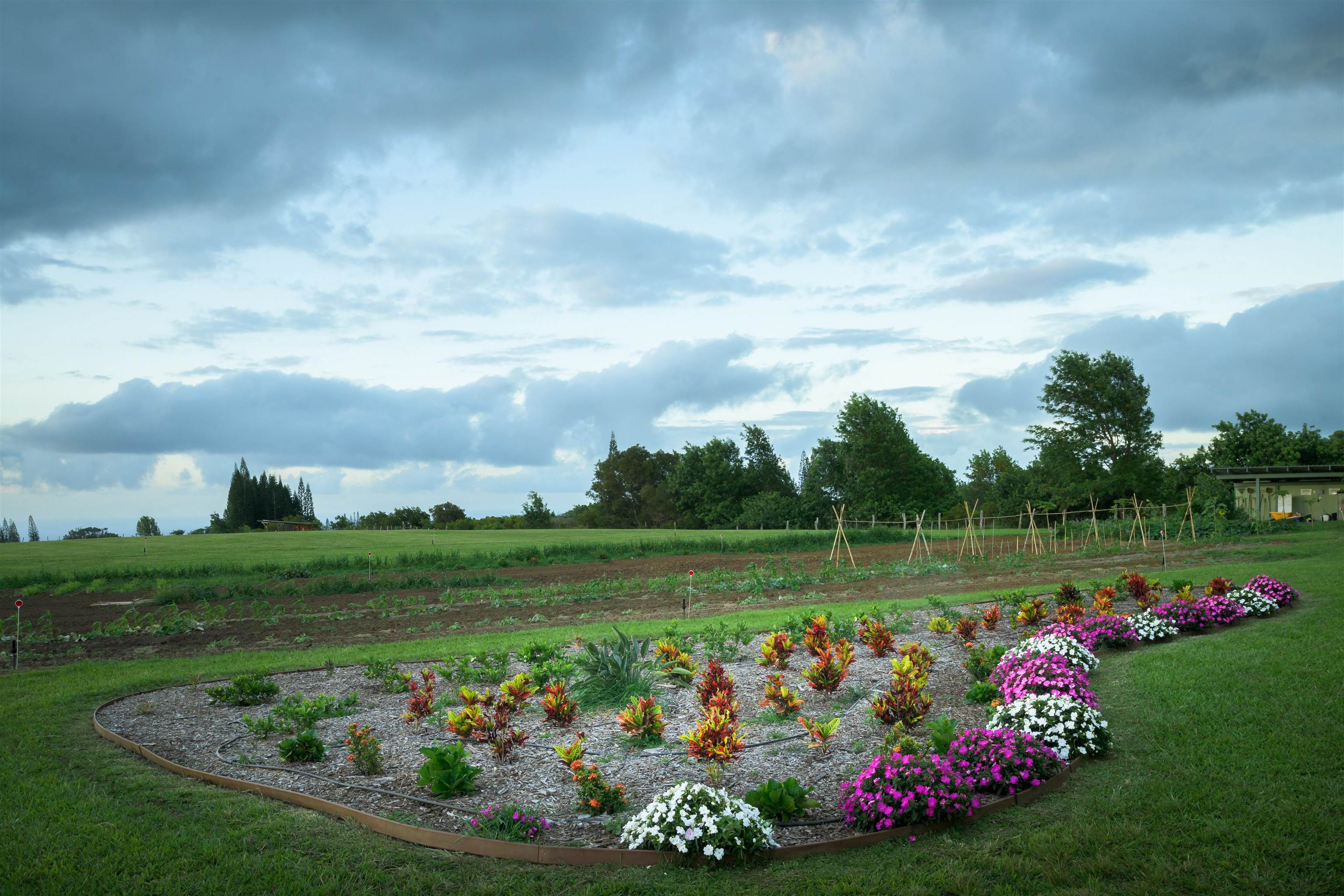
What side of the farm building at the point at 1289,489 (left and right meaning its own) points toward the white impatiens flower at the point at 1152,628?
front

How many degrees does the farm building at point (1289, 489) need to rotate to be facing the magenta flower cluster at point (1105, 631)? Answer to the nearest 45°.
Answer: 0° — it already faces it

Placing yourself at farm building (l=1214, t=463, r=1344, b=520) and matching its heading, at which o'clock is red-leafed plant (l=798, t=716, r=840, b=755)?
The red-leafed plant is roughly at 12 o'clock from the farm building.

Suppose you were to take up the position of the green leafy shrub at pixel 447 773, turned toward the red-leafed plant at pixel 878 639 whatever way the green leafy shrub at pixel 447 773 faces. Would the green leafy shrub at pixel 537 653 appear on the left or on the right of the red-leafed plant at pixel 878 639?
left

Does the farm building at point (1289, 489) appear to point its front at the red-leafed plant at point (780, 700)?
yes

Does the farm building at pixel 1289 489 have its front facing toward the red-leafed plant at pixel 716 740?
yes

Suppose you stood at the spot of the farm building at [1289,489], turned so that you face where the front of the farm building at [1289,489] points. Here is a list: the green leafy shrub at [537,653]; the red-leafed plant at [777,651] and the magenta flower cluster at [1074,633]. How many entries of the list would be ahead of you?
3

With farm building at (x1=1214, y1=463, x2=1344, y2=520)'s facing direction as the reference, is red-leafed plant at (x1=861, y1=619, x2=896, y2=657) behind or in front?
in front

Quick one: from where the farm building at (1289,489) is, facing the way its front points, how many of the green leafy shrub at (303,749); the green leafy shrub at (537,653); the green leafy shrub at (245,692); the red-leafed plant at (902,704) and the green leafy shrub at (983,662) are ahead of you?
5

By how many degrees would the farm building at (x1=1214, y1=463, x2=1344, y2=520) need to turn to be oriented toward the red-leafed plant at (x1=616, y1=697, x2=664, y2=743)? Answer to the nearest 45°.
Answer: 0° — it already faces it

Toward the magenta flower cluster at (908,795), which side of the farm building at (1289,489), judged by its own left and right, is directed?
front

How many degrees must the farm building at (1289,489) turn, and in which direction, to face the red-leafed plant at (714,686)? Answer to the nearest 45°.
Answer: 0° — it already faces it

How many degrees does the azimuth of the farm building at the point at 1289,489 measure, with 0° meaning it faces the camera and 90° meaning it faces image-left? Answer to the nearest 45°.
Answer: approximately 0°

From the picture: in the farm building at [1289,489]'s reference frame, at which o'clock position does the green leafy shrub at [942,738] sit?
The green leafy shrub is roughly at 12 o'clock from the farm building.
